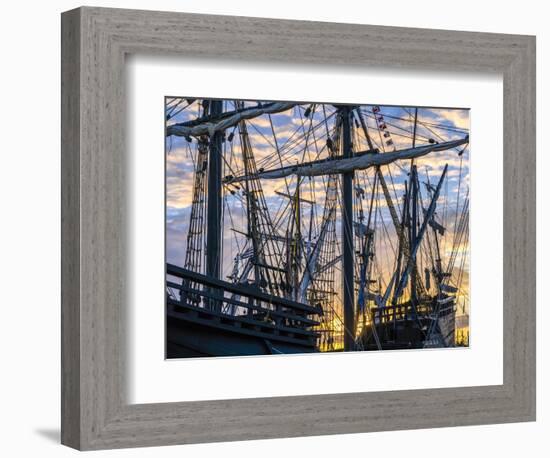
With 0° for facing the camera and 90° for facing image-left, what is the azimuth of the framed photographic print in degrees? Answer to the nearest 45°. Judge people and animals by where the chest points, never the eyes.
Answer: approximately 315°
